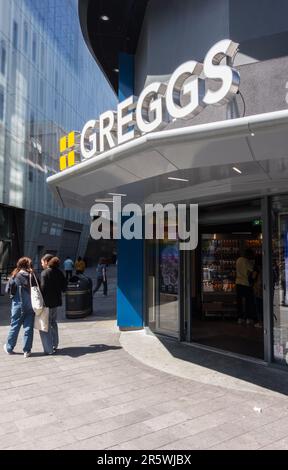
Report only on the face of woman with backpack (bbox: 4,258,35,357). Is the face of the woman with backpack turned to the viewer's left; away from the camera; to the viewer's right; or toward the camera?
away from the camera

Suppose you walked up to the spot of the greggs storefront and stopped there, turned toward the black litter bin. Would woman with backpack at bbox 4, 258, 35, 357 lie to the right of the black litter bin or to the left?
left

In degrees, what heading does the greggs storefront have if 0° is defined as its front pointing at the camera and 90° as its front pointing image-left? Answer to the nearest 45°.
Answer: approximately 45°

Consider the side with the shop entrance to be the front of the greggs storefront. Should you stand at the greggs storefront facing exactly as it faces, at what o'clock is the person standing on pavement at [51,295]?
The person standing on pavement is roughly at 2 o'clock from the greggs storefront.

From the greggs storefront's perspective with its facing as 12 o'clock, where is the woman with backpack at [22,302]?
The woman with backpack is roughly at 2 o'clock from the greggs storefront.

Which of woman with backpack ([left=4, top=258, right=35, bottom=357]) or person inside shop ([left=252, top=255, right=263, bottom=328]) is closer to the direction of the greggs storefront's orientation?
the woman with backpack

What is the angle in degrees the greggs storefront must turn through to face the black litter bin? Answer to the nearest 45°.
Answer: approximately 90° to its right

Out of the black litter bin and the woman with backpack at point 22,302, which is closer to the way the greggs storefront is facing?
the woman with backpack
